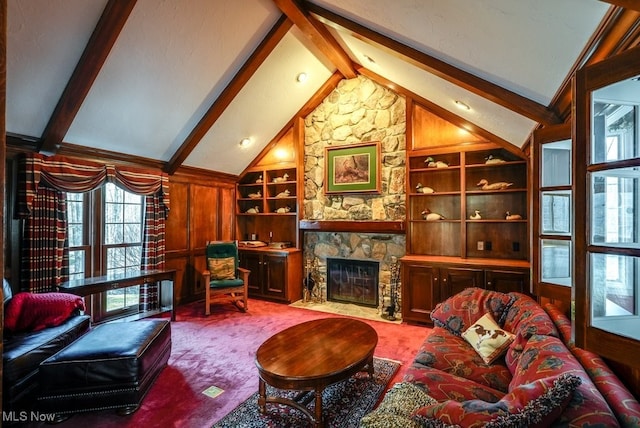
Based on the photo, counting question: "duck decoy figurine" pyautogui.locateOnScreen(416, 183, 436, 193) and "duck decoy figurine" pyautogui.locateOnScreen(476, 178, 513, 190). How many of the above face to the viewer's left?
2

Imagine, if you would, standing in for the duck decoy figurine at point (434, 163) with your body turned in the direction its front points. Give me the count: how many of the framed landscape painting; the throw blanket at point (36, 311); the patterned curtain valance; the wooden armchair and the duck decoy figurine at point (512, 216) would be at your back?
1

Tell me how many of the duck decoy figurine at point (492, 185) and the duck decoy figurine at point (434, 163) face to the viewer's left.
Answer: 2

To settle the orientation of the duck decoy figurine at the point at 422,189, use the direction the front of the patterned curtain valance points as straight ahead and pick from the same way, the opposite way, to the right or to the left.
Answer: the opposite way

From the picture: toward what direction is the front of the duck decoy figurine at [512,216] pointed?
to the viewer's left

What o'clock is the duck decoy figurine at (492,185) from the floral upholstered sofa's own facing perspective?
The duck decoy figurine is roughly at 3 o'clock from the floral upholstered sofa.

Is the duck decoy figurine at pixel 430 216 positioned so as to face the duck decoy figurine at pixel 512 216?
no

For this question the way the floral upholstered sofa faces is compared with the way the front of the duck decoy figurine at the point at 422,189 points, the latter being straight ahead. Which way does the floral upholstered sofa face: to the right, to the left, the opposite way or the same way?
the same way

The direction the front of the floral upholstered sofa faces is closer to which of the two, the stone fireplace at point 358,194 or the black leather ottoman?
the black leather ottoman

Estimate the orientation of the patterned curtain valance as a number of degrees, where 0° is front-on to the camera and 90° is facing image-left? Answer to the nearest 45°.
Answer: approximately 315°

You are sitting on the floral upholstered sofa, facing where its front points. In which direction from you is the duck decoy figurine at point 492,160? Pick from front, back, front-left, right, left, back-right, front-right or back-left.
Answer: right

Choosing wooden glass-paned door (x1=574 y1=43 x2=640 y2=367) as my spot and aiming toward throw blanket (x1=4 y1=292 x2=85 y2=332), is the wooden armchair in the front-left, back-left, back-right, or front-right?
front-right

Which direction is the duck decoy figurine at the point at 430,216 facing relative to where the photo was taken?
to the viewer's left

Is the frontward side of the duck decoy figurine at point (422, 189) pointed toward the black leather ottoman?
no

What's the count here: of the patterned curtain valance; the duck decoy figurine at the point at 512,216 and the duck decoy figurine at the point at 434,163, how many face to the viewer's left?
2

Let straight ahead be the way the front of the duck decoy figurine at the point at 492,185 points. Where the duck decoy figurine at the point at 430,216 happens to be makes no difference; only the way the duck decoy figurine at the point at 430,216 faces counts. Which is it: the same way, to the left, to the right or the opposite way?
the same way

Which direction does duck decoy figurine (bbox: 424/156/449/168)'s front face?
to the viewer's left

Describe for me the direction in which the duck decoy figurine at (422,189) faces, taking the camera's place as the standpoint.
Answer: facing to the left of the viewer

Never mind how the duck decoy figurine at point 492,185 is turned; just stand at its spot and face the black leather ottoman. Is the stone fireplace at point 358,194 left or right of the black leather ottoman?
right
